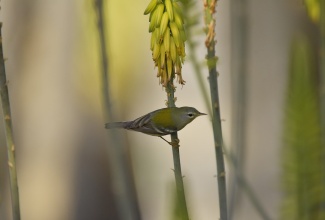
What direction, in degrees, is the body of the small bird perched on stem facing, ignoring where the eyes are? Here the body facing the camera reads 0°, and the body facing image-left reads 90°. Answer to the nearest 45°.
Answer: approximately 270°
